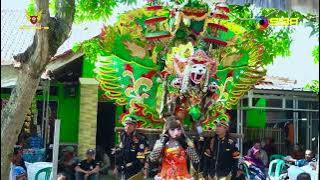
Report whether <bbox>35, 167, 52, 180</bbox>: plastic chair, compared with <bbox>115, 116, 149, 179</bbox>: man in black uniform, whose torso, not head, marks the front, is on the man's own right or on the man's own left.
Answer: on the man's own right

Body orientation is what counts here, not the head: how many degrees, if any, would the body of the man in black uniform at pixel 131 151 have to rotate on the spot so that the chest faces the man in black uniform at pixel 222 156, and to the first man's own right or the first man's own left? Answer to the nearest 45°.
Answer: approximately 135° to the first man's own left

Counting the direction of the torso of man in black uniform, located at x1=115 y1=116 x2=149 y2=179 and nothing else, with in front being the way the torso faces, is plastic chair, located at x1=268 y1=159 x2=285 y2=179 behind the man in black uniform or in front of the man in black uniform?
behind

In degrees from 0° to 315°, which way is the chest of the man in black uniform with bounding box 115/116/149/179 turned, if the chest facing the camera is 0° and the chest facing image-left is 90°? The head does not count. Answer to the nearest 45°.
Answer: approximately 45°
